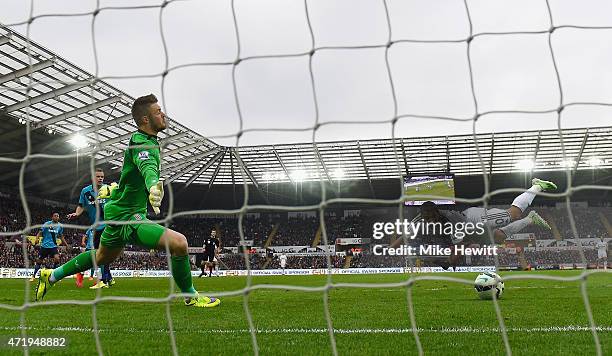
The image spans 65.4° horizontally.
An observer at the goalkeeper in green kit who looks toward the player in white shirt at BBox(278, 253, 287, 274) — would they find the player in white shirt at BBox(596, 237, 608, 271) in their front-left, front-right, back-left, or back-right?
front-right

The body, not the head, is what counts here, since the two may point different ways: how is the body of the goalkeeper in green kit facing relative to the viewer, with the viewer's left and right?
facing to the right of the viewer

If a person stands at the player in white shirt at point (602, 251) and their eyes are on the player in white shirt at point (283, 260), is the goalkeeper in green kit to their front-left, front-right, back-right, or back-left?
front-left

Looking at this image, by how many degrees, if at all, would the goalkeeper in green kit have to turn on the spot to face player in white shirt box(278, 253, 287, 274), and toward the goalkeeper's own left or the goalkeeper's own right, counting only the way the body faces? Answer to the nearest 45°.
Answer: approximately 90° to the goalkeeper's own left

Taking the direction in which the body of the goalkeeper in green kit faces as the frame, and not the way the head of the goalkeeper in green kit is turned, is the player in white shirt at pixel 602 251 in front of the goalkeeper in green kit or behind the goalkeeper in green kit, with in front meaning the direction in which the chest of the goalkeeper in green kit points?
in front
